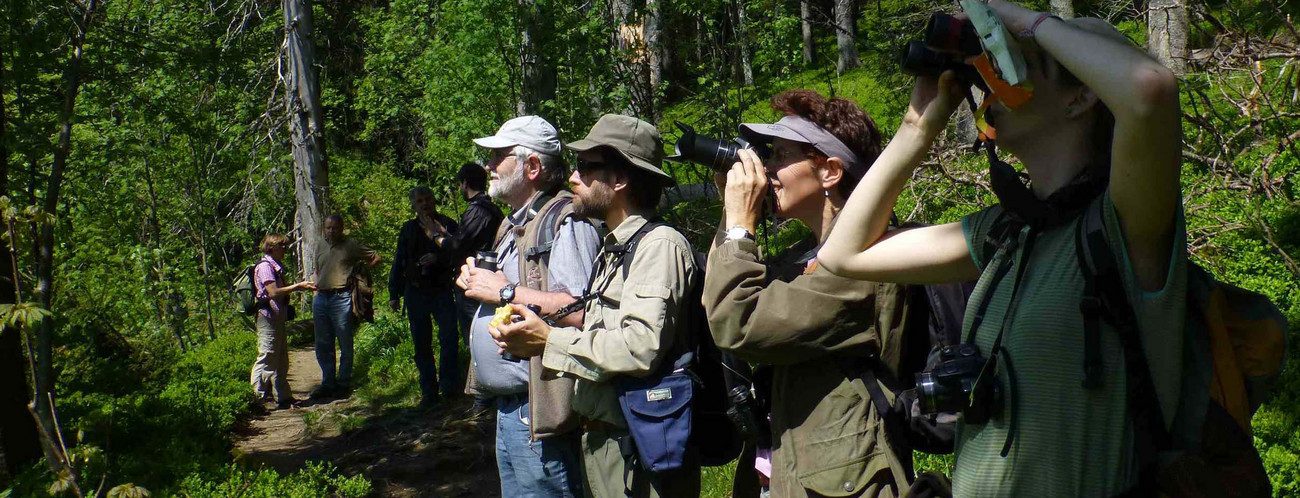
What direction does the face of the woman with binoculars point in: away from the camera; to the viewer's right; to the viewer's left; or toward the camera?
to the viewer's left

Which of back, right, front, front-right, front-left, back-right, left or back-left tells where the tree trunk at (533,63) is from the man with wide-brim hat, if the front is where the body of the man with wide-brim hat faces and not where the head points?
right

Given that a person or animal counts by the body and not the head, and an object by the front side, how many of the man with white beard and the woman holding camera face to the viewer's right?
0

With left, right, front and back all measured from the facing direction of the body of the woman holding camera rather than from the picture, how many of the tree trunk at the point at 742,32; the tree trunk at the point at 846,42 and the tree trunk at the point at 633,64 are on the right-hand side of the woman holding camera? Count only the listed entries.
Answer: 3

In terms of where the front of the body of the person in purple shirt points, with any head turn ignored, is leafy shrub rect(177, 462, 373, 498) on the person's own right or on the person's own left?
on the person's own right

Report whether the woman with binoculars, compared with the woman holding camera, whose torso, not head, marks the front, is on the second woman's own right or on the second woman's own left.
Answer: on the second woman's own left

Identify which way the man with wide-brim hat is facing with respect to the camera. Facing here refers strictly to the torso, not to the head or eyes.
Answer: to the viewer's left

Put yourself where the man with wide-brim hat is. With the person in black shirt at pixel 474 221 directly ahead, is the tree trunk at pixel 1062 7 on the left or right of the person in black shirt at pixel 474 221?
right

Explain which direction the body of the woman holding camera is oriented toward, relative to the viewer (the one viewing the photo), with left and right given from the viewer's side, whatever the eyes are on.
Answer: facing to the left of the viewer

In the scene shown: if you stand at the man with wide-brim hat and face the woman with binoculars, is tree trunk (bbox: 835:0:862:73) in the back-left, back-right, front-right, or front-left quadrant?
back-left

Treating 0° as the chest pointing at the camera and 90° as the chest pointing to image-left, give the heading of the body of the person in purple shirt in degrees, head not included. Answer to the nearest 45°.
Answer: approximately 270°

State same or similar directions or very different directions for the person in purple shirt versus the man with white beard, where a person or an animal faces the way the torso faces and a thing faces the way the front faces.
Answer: very different directions

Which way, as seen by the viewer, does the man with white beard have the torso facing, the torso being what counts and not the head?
to the viewer's left

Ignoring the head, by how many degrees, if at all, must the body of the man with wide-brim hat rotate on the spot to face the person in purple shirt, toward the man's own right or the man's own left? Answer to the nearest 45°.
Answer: approximately 45° to the man's own right

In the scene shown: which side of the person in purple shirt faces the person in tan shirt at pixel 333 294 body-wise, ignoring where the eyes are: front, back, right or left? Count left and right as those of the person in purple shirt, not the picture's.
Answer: front
